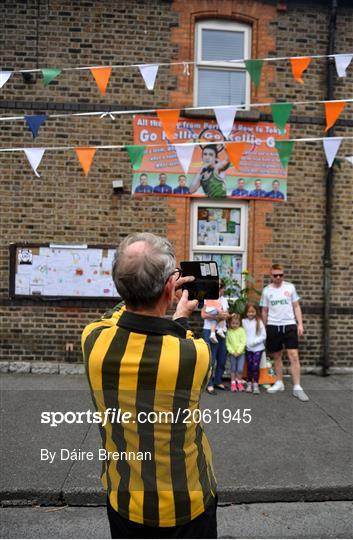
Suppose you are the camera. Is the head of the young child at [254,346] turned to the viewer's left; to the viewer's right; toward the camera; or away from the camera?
toward the camera

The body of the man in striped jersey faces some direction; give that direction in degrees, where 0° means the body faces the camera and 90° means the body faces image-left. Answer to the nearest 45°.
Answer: approximately 225°

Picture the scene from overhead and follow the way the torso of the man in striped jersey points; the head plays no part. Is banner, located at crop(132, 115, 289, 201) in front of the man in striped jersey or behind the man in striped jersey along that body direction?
in front

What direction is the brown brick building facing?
toward the camera

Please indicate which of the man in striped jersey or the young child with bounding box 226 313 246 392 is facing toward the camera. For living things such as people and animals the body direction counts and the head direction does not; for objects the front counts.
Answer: the young child

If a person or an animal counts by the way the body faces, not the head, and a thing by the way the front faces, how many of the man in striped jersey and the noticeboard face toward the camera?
1

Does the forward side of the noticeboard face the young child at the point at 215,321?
no

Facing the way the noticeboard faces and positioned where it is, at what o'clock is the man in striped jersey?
The man in striped jersey is roughly at 12 o'clock from the noticeboard.

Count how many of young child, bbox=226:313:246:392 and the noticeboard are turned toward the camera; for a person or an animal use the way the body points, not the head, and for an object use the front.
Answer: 2

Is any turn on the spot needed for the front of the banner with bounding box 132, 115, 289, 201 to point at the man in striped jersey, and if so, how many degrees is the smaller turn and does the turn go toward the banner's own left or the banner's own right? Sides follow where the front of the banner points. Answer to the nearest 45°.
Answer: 0° — it already faces them

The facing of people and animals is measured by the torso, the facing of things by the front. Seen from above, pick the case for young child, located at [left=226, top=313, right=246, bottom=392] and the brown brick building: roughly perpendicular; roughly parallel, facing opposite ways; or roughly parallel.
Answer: roughly parallel

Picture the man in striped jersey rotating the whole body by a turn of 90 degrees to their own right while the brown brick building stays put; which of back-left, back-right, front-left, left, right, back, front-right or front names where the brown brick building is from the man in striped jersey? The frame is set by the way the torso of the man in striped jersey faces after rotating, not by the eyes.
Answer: back-left

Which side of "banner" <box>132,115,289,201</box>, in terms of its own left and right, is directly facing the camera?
front
